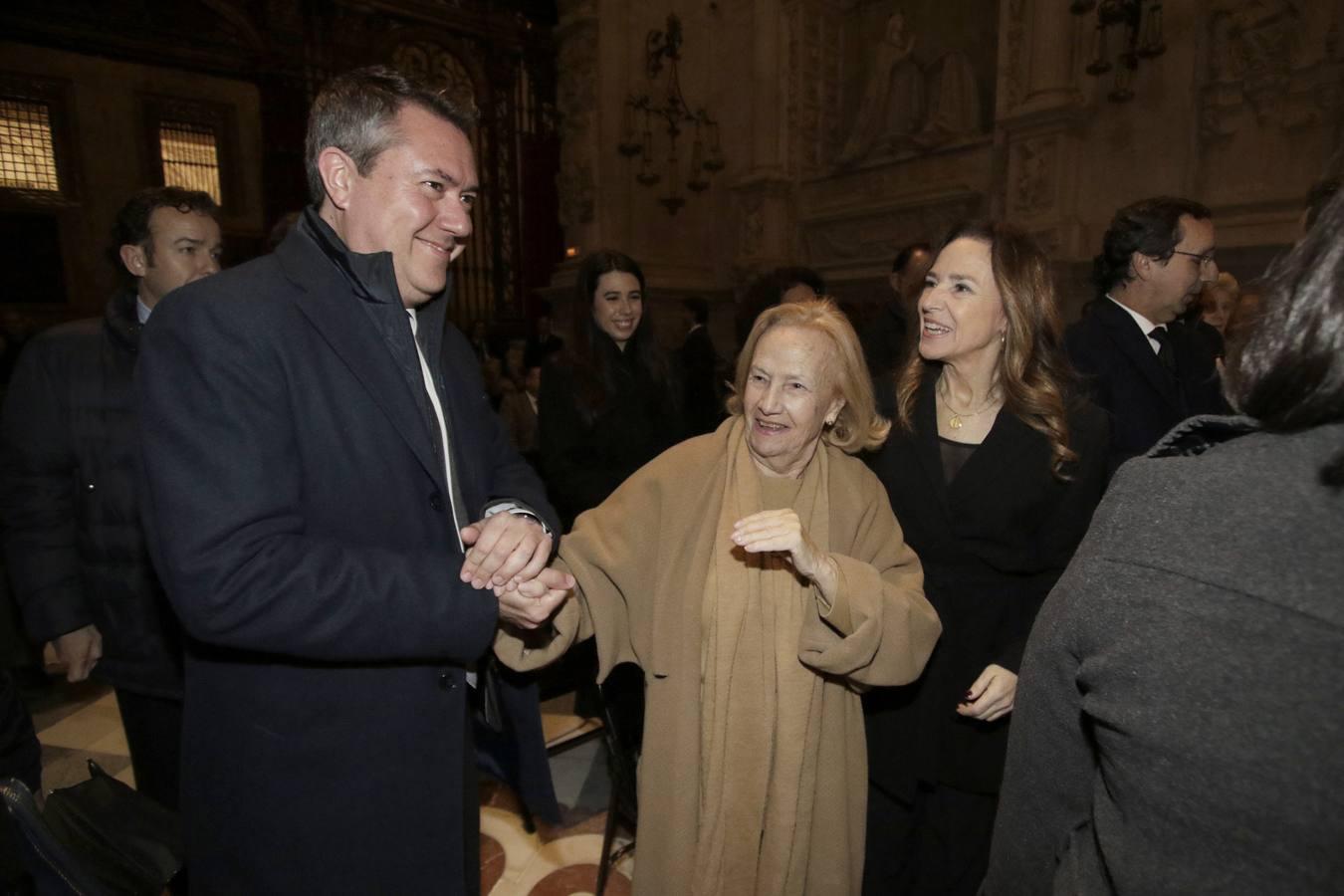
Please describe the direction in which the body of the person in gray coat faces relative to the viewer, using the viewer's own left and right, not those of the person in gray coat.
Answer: facing away from the viewer and to the left of the viewer

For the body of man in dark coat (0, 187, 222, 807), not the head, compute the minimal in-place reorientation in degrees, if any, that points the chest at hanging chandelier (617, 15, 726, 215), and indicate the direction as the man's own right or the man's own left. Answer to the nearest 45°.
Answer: approximately 90° to the man's own left

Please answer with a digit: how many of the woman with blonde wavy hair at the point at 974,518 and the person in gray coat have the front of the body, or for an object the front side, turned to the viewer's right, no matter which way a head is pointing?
0

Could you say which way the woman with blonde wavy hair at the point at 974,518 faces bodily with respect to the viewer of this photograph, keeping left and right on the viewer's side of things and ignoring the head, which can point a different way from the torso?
facing the viewer and to the left of the viewer

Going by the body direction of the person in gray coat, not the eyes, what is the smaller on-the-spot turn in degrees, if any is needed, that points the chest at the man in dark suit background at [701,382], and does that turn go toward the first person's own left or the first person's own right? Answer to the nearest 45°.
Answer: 0° — they already face them

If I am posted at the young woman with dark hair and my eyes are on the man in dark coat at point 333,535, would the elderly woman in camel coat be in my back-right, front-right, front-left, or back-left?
front-left

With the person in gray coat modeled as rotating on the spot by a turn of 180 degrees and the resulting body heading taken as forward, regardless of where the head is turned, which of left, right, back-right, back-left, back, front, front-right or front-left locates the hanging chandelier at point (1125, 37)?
back-left

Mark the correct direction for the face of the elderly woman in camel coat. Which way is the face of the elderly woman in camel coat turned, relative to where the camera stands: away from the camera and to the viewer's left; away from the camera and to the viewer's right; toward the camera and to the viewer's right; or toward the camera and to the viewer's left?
toward the camera and to the viewer's left

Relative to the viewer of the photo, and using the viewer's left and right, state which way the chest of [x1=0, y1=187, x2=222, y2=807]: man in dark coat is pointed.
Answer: facing the viewer and to the right of the viewer

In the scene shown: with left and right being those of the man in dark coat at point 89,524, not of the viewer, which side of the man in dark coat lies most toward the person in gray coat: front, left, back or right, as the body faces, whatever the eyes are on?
front

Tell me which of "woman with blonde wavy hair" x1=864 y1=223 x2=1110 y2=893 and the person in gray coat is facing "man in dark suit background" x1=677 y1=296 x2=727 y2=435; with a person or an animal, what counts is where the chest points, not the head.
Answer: the person in gray coat

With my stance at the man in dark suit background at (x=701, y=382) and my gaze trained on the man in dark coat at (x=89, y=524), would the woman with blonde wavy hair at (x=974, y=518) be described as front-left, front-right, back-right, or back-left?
front-left
